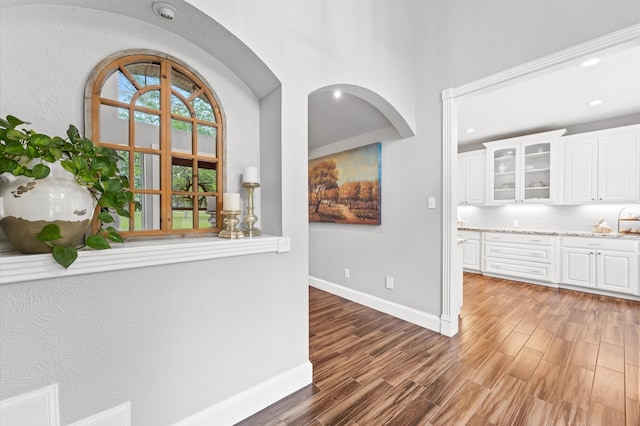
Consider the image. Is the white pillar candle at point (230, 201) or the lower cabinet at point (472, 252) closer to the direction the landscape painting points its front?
the white pillar candle

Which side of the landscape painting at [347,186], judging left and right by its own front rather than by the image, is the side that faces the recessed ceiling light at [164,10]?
front

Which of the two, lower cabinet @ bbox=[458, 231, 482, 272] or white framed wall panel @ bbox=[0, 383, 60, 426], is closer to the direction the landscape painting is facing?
the white framed wall panel

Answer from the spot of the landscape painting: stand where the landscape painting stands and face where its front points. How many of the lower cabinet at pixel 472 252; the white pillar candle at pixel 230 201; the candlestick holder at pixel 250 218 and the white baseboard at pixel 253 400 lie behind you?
1

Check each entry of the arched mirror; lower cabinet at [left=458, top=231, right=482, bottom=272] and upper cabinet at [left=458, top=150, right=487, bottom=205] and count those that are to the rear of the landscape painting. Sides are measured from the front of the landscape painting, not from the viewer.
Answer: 2

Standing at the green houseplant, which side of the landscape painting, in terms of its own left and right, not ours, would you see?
front

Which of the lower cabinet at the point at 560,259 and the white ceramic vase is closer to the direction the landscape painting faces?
the white ceramic vase

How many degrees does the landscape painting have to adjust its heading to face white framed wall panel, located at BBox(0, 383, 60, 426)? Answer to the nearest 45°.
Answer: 0° — it already faces it

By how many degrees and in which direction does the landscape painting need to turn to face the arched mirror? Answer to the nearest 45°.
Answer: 0° — it already faces it

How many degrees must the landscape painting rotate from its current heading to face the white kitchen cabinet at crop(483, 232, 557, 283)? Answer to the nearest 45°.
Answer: approximately 135° to its left

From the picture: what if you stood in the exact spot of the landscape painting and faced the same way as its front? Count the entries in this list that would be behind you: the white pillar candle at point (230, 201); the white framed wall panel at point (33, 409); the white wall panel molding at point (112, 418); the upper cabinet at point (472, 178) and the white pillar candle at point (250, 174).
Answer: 1

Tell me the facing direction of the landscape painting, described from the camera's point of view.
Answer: facing the viewer and to the left of the viewer

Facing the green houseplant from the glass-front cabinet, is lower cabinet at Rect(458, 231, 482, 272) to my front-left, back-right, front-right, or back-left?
front-right

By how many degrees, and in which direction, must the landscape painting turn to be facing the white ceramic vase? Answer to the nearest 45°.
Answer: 0° — it already faces it

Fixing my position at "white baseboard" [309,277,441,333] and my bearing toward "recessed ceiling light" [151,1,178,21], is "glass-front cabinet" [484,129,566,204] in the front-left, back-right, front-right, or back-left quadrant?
back-left

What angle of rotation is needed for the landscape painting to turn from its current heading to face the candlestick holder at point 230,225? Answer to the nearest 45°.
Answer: approximately 45° to its left

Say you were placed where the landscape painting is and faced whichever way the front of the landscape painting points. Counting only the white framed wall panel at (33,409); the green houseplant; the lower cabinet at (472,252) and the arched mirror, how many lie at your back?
1
